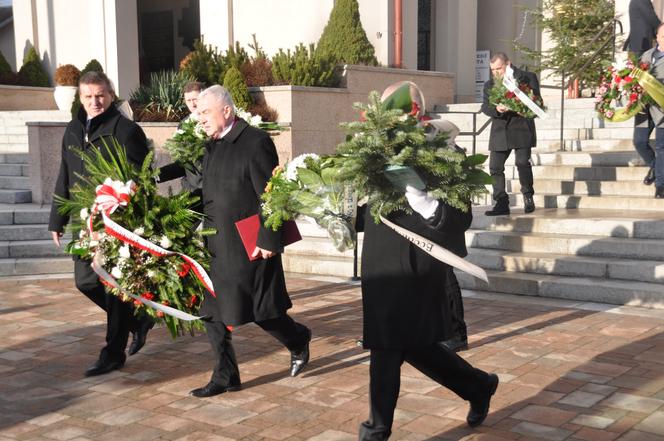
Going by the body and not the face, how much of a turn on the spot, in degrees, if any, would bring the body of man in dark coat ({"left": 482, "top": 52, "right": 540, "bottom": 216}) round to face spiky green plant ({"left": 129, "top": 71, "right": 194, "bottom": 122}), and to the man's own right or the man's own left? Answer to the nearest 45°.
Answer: approximately 90° to the man's own right

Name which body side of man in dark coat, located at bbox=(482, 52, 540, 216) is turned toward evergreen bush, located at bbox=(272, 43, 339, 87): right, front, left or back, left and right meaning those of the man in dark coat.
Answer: right

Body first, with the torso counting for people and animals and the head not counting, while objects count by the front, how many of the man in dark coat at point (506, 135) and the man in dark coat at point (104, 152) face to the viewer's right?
0

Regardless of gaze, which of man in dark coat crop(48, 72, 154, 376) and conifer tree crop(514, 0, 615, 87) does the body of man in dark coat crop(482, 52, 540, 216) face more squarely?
the man in dark coat

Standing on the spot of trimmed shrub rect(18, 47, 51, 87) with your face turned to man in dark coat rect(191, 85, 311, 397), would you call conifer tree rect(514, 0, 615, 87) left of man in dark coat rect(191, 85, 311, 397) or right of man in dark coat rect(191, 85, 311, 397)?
left

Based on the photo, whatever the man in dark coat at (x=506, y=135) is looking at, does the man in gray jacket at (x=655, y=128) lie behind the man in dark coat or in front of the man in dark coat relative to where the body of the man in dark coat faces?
behind

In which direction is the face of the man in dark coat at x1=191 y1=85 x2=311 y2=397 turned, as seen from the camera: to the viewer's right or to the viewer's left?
to the viewer's left

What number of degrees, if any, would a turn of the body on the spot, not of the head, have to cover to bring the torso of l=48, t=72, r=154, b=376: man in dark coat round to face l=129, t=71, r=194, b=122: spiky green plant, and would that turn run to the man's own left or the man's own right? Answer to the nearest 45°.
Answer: approximately 135° to the man's own right

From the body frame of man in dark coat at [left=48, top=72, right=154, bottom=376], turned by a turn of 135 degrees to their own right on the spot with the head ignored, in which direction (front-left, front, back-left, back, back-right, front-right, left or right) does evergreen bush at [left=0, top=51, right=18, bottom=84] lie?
front

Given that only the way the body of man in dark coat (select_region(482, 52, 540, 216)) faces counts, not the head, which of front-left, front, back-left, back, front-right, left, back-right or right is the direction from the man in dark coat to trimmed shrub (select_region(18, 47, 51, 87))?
right

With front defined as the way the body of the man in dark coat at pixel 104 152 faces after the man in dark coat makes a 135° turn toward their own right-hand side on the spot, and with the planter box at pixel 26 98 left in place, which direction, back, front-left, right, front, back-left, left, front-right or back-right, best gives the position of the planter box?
front

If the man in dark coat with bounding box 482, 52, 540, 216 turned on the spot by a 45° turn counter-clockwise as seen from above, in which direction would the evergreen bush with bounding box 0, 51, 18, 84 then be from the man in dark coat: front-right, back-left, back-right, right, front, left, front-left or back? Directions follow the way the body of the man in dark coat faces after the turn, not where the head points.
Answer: back-right

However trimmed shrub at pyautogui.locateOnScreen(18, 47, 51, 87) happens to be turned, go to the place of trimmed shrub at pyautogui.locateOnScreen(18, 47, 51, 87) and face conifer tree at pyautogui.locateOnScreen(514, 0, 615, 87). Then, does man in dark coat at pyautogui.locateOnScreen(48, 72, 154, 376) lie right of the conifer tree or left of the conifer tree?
right

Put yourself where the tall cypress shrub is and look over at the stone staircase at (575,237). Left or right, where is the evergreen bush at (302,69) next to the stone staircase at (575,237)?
right

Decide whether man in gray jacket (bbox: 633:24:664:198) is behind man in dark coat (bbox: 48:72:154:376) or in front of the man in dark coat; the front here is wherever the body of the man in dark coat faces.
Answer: behind

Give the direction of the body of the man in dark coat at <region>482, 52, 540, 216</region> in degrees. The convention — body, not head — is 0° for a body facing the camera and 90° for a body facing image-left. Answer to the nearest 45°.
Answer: approximately 45°
